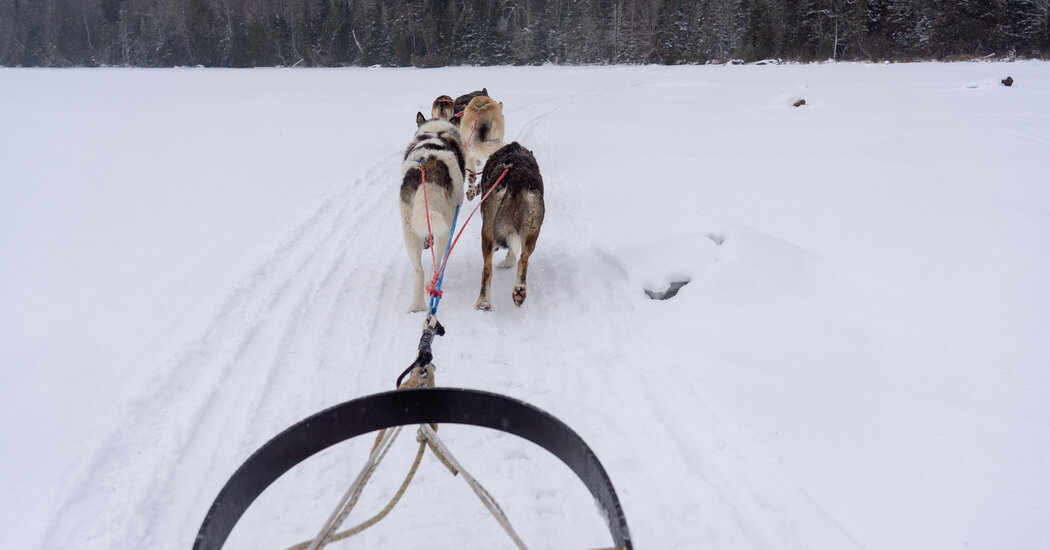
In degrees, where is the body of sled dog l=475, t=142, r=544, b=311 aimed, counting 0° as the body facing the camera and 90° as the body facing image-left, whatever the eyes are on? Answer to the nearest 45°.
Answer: approximately 180°

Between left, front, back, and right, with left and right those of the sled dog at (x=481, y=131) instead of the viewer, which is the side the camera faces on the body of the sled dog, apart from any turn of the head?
back

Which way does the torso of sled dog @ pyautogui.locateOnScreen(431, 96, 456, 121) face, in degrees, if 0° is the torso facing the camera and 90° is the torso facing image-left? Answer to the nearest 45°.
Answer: approximately 180°

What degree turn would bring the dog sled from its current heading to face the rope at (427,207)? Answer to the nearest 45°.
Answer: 0° — it already faces it

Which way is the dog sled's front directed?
away from the camera

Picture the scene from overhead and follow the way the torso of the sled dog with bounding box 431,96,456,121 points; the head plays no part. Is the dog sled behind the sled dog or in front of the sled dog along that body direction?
behind

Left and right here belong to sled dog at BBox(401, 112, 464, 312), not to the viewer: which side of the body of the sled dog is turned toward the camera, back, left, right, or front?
back

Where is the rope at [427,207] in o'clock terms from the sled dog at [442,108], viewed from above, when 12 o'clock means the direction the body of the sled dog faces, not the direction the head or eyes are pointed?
The rope is roughly at 6 o'clock from the sled dog.
